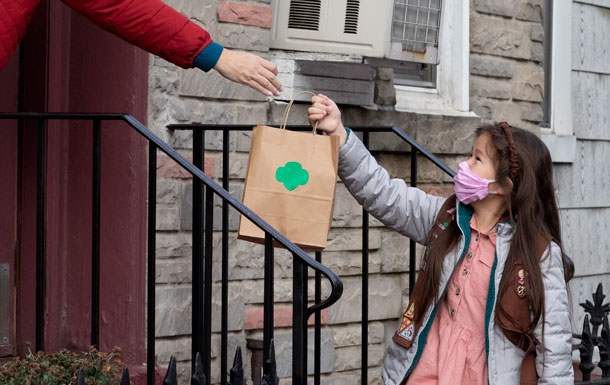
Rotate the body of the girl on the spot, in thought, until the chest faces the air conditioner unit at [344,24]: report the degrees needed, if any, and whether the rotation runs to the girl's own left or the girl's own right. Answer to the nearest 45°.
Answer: approximately 90° to the girl's own right

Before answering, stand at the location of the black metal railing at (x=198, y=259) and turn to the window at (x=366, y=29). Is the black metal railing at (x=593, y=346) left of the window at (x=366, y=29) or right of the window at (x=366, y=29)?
right

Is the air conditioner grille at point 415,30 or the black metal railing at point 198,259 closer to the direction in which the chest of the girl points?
the black metal railing

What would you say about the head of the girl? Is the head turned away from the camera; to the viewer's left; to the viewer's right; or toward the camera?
to the viewer's left

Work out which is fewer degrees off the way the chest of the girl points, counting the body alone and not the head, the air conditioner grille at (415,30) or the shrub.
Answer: the shrub

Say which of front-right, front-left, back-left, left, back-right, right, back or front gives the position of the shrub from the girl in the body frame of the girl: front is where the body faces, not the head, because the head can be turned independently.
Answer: front-right

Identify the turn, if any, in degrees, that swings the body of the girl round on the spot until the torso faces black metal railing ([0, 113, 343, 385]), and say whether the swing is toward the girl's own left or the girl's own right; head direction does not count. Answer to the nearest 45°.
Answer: approximately 45° to the girl's own right

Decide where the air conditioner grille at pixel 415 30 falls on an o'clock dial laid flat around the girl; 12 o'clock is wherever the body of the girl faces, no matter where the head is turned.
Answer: The air conditioner grille is roughly at 4 o'clock from the girl.

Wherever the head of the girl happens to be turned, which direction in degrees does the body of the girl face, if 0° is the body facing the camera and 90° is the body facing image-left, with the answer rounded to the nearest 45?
approximately 45°

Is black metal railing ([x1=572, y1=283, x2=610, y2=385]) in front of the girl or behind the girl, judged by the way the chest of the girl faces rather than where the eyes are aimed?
behind
